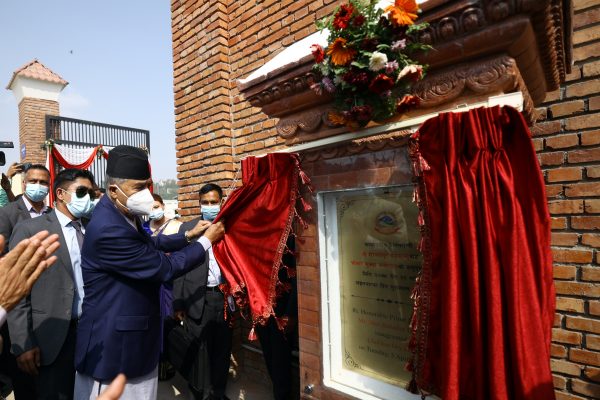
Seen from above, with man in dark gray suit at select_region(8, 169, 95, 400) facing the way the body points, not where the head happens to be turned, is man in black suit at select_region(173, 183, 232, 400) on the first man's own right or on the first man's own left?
on the first man's own left

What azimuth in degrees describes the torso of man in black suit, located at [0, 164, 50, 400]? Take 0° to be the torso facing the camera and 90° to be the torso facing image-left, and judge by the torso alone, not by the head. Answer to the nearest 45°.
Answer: approximately 315°

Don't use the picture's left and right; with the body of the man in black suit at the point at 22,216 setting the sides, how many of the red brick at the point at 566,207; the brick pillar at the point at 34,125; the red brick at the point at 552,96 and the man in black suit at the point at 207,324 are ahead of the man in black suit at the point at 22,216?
3

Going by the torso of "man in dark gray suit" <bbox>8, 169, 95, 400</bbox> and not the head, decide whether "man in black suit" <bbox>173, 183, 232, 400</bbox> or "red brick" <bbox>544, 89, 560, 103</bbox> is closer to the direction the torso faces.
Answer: the red brick

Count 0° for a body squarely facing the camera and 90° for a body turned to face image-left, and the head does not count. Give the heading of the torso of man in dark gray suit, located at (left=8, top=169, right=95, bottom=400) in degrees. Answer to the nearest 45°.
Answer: approximately 315°

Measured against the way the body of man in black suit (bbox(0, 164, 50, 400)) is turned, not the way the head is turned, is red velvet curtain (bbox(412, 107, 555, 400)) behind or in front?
in front

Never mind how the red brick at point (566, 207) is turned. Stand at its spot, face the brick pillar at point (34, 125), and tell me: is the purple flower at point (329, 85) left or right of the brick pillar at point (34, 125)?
left
